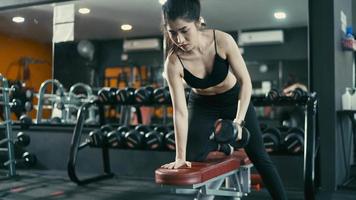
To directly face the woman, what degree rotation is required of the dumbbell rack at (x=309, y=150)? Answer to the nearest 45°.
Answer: approximately 45° to its right

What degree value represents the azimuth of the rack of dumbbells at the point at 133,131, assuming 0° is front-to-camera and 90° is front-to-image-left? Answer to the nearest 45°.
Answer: approximately 0°

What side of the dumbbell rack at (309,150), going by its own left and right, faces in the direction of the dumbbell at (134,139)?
right

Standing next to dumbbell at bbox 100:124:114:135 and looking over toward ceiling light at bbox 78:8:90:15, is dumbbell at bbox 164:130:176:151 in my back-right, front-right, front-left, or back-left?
back-right

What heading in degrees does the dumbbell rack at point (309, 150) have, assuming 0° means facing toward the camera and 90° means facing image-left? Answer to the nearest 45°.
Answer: approximately 0°

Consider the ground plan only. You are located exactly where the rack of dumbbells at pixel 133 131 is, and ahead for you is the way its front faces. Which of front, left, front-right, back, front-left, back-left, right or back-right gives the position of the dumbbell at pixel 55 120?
back-right

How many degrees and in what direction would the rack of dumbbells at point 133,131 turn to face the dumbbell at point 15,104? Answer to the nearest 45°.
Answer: approximately 135° to its right
